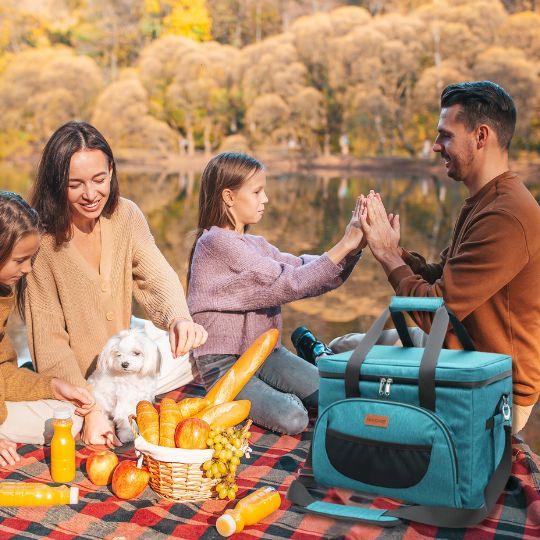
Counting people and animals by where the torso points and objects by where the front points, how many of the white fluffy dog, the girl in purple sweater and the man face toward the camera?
1

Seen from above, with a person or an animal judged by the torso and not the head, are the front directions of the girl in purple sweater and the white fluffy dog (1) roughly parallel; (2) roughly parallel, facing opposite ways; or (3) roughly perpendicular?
roughly perpendicular

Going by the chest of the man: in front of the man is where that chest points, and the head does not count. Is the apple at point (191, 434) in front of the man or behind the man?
in front

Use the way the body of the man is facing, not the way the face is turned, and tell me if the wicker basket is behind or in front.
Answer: in front

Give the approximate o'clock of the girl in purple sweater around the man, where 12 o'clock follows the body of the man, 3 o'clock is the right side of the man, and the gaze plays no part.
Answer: The girl in purple sweater is roughly at 1 o'clock from the man.

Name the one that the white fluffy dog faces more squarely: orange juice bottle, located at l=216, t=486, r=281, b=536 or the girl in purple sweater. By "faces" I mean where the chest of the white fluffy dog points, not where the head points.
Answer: the orange juice bottle

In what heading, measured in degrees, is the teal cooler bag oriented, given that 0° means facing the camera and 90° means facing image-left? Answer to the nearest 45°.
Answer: approximately 45°

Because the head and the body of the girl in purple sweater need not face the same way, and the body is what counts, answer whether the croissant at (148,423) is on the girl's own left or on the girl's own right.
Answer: on the girl's own right

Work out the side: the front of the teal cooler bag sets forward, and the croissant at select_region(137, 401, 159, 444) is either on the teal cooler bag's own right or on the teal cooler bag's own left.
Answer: on the teal cooler bag's own right

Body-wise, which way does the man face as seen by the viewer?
to the viewer's left

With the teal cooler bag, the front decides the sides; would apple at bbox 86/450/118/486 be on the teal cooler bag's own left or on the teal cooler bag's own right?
on the teal cooler bag's own right

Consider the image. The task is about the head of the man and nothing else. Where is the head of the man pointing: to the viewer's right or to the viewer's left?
to the viewer's left

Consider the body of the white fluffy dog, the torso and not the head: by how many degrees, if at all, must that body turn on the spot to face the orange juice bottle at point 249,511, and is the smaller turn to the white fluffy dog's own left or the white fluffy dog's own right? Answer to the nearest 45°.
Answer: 0° — it already faces it

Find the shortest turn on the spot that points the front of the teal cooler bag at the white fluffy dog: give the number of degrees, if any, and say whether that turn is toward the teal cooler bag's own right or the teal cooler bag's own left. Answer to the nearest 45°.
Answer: approximately 90° to the teal cooler bag's own right

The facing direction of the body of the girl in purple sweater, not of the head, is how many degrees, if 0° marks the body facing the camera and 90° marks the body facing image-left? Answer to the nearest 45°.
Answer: approximately 270°

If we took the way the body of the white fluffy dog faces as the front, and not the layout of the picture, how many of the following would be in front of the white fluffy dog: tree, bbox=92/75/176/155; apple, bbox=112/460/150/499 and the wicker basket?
2

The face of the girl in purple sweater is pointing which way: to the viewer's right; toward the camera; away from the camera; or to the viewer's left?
to the viewer's right
